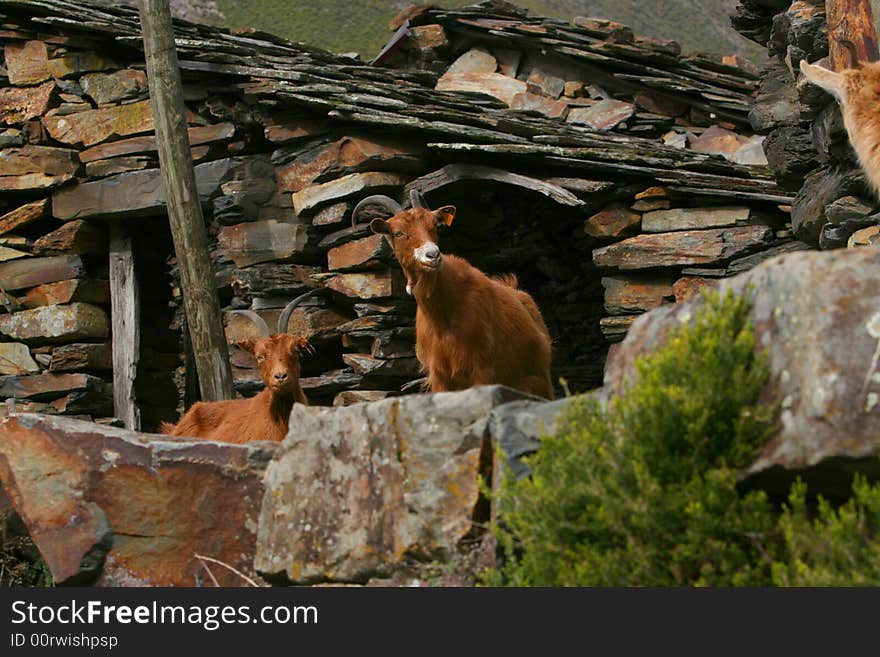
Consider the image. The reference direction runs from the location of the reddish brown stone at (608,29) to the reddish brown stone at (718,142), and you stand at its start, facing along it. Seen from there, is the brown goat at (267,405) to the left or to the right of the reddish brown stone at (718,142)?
right

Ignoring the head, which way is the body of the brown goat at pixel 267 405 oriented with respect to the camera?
to the viewer's right

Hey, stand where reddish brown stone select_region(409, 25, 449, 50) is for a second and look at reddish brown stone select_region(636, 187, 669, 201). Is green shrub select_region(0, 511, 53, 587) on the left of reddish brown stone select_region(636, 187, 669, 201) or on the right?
right

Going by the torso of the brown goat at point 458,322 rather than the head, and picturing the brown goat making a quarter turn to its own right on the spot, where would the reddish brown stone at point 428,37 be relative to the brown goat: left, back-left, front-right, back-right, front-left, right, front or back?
front-right

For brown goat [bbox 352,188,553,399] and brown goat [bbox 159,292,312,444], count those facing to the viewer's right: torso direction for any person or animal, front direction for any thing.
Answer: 1

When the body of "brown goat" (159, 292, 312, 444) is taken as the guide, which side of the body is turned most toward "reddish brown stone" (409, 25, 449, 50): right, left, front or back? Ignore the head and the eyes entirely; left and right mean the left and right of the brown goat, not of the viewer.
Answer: left

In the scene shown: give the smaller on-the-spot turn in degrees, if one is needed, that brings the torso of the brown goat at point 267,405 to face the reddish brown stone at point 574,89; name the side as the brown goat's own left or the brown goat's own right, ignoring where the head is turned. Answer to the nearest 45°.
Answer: approximately 45° to the brown goat's own left

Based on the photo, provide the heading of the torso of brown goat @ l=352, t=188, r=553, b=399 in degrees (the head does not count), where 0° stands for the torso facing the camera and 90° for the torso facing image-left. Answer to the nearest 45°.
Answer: approximately 45°

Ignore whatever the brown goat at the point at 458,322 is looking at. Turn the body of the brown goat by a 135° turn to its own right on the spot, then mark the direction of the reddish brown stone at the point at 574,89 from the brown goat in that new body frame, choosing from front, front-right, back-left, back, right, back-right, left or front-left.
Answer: front

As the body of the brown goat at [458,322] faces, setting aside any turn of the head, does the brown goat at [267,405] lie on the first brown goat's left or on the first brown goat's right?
on the first brown goat's right

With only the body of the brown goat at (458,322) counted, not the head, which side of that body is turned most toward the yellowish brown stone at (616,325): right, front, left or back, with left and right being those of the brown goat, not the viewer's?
back

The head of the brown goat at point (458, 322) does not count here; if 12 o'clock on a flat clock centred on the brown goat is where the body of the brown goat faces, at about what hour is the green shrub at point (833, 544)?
The green shrub is roughly at 10 o'clock from the brown goat.
